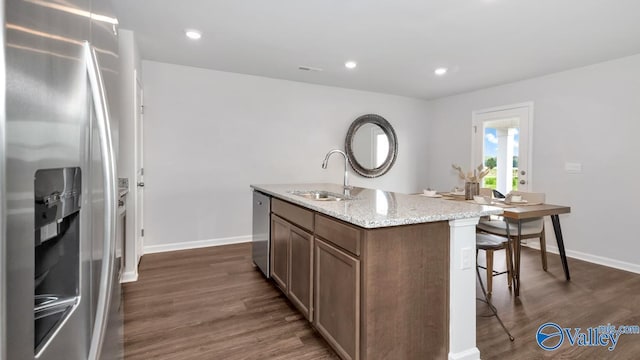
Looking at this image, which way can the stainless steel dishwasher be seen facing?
to the viewer's left

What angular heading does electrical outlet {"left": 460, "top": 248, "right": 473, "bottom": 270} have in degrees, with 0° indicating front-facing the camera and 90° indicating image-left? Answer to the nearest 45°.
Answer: approximately 315°

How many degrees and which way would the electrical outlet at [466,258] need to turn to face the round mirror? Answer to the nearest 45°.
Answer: approximately 180°

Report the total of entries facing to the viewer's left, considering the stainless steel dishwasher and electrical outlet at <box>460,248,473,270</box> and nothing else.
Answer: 1

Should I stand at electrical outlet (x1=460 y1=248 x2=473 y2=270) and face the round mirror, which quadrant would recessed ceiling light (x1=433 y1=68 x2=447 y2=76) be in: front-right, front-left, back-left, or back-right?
front-right

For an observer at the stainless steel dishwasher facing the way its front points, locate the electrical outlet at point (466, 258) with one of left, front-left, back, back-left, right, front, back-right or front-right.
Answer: back-left

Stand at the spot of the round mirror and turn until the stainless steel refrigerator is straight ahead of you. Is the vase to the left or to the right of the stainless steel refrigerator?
left

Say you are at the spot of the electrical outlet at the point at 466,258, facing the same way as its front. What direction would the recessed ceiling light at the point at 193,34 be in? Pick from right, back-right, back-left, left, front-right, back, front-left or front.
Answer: back-right

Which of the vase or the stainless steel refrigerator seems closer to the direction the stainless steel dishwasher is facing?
the stainless steel refrigerator

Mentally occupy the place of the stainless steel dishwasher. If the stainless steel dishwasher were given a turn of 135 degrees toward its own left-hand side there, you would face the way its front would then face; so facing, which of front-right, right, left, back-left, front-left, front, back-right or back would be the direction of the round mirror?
left

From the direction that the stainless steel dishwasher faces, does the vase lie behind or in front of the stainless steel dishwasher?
behind

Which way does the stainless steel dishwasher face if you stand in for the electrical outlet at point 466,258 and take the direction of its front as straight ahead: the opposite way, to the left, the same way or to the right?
to the right

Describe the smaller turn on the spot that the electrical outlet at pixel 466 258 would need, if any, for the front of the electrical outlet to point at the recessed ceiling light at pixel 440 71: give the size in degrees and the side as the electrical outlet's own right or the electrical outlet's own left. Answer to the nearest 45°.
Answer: approximately 135° to the electrical outlet's own left
